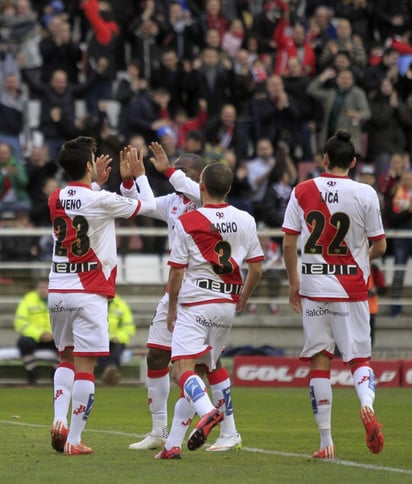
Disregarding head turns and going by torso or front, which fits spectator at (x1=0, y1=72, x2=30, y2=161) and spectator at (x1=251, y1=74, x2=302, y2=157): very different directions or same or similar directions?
same or similar directions

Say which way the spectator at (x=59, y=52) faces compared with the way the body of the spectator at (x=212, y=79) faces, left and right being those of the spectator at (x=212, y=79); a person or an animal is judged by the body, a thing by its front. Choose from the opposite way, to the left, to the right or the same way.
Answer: the same way

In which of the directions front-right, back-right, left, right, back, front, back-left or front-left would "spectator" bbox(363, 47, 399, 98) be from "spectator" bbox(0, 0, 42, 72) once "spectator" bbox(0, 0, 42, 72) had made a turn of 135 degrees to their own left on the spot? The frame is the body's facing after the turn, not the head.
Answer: front-right

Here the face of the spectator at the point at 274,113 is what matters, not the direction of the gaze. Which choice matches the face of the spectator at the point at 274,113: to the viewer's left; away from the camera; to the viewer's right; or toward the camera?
toward the camera

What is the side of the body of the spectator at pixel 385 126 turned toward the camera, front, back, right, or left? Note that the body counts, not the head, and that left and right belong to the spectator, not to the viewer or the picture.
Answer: front

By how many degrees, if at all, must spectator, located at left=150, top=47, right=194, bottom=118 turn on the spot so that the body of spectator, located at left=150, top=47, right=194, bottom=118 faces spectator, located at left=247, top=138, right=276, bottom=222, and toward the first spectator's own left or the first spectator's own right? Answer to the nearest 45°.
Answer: approximately 45° to the first spectator's own left

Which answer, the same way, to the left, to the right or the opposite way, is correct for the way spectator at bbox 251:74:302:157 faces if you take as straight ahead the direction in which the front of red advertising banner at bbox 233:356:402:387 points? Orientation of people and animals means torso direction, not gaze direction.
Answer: the same way

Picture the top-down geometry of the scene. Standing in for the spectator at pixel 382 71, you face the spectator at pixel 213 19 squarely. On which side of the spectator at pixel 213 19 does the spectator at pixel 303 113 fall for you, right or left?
left

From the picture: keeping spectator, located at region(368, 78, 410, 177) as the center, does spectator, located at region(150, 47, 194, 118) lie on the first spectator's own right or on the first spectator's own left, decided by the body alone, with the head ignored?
on the first spectator's own right

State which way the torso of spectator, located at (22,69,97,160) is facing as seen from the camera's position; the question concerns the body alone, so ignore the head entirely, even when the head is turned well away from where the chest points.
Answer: toward the camera

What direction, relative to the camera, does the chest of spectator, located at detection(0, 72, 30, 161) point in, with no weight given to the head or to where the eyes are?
toward the camera

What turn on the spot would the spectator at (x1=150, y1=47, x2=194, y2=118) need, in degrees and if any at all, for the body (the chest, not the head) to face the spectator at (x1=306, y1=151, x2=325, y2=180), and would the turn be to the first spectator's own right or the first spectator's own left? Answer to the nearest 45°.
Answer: approximately 45° to the first spectator's own left

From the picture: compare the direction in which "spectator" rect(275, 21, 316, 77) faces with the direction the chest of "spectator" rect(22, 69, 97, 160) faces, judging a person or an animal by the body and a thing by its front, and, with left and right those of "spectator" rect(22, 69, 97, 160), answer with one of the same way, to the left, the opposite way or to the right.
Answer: the same way

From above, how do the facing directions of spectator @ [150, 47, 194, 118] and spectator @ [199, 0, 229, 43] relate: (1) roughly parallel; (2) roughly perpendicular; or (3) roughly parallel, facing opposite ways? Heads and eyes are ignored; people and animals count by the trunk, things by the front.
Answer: roughly parallel

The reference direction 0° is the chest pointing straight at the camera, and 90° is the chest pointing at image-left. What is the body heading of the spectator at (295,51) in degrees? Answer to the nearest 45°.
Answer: approximately 0°

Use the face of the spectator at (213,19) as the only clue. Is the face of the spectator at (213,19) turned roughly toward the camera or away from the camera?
toward the camera

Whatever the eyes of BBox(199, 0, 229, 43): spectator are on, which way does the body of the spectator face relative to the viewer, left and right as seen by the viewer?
facing the viewer

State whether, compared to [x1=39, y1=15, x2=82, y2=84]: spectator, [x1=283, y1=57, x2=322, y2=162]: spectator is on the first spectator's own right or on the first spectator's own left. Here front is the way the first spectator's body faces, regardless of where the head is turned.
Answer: on the first spectator's own left
